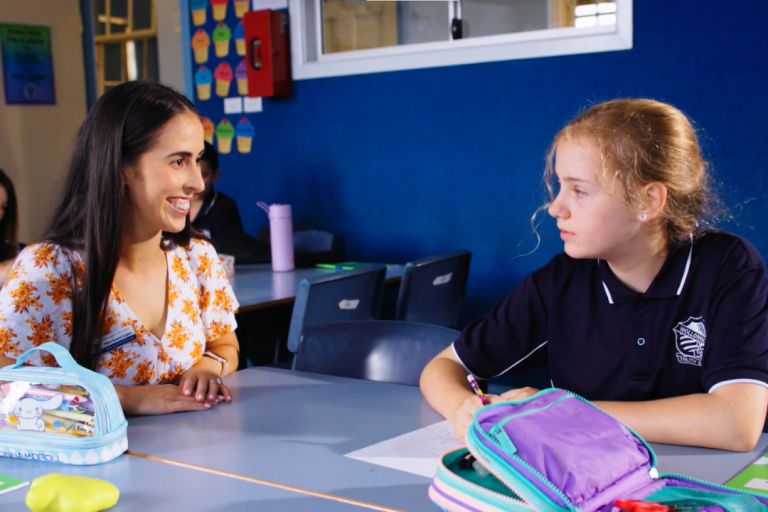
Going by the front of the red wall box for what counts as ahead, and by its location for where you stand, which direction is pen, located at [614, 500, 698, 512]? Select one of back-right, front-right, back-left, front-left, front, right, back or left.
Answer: front-left

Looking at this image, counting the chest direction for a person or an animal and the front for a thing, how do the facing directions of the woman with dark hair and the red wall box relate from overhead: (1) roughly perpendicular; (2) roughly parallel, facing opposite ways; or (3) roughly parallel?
roughly perpendicular

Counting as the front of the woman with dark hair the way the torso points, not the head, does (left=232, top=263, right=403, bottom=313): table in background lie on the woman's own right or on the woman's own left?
on the woman's own left

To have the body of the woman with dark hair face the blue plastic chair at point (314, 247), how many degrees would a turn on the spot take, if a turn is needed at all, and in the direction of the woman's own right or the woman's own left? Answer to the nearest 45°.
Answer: approximately 135° to the woman's own left

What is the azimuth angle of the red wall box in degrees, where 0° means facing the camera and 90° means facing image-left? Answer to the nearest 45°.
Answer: approximately 45°

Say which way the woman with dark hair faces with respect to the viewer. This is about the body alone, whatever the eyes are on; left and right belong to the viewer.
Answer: facing the viewer and to the right of the viewer

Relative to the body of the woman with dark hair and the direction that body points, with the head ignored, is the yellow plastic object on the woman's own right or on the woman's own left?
on the woman's own right

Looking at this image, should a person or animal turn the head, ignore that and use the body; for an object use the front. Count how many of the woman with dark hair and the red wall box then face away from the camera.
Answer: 0

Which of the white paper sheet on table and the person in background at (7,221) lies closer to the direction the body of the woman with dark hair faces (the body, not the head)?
the white paper sheet on table

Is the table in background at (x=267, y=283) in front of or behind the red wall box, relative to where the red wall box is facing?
in front

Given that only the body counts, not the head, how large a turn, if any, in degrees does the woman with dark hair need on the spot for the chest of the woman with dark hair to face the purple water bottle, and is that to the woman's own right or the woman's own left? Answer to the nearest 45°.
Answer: approximately 135° to the woman's own left

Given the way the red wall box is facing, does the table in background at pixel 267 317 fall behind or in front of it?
in front

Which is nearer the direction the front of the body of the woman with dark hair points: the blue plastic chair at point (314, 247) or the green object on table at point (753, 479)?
the green object on table

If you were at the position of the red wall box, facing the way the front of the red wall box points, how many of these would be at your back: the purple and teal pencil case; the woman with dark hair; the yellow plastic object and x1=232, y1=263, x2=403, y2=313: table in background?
0
